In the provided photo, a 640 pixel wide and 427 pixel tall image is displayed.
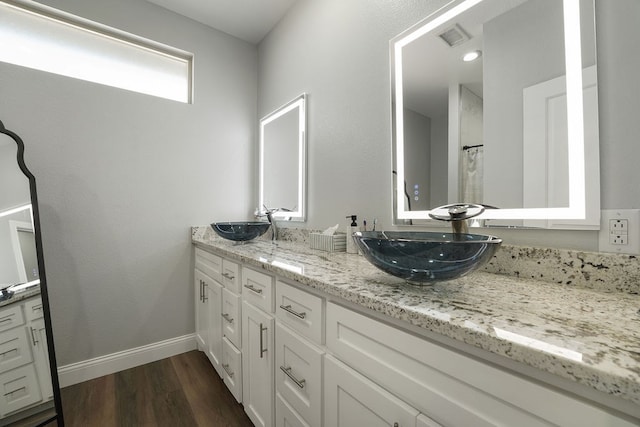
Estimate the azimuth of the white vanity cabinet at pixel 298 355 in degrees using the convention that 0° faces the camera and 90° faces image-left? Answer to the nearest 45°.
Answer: approximately 45°

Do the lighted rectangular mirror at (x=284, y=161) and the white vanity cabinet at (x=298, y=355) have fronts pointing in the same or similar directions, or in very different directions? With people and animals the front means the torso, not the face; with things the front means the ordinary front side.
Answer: same or similar directions

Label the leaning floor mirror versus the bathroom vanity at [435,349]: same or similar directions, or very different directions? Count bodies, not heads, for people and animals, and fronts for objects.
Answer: very different directions

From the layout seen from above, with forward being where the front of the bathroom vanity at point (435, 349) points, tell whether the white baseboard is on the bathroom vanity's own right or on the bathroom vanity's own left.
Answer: on the bathroom vanity's own right

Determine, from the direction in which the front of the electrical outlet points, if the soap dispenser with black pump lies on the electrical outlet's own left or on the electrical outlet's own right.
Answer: on the electrical outlet's own right

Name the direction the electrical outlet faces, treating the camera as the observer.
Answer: facing the viewer

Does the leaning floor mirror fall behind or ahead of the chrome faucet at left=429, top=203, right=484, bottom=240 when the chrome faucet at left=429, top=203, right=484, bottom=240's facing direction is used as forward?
ahead

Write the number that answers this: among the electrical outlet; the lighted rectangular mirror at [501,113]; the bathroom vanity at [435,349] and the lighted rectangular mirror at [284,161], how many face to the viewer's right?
0

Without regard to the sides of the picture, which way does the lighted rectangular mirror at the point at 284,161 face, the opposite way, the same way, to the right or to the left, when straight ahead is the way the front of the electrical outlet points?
the same way

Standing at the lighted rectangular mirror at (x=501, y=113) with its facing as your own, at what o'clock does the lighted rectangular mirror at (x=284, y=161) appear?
the lighted rectangular mirror at (x=284, y=161) is roughly at 2 o'clock from the lighted rectangular mirror at (x=501, y=113).

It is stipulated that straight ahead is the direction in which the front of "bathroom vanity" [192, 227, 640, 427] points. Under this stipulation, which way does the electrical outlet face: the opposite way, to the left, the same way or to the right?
the same way

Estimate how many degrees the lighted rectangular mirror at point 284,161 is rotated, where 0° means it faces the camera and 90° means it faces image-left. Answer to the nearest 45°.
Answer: approximately 45°

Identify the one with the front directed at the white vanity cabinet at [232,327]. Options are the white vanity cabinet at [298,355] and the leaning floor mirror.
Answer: the leaning floor mirror

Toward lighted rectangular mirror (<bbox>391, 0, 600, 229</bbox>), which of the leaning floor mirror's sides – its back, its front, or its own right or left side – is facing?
front

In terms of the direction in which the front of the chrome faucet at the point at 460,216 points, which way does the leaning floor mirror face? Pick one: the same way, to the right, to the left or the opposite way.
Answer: the opposite way

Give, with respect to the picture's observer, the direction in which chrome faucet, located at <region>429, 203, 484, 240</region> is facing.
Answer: facing the viewer and to the left of the viewer

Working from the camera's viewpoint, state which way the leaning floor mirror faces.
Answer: facing the viewer and to the right of the viewer
